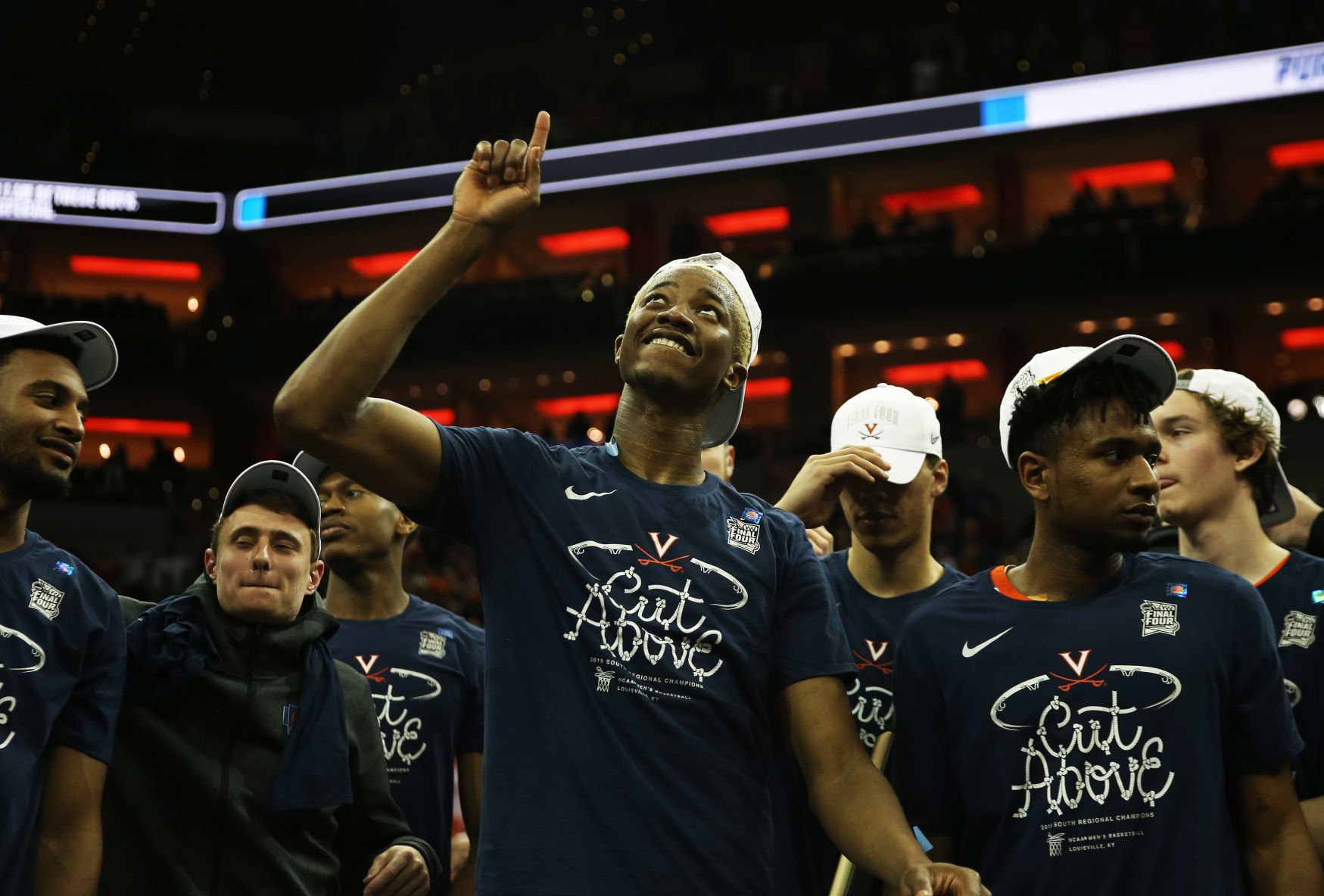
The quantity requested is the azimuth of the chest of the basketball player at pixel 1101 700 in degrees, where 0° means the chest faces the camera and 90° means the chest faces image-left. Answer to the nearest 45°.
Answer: approximately 0°

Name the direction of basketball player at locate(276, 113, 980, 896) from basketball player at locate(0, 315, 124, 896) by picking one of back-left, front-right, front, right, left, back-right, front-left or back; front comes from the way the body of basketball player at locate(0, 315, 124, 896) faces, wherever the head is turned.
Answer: front-left

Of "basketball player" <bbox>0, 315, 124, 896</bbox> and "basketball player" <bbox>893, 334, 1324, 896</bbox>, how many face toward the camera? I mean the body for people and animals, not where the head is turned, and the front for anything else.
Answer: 2

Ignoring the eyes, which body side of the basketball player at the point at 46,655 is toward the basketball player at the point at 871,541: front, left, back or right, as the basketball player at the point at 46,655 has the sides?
left

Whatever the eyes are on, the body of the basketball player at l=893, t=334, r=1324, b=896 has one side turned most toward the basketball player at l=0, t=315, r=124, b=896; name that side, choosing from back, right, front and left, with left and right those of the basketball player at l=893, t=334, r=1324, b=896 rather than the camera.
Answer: right

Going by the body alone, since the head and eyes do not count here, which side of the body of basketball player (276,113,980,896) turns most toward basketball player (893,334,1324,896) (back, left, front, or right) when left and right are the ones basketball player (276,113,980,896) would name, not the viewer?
left

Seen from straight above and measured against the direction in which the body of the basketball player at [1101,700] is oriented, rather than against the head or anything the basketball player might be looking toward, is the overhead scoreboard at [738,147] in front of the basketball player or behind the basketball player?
behind

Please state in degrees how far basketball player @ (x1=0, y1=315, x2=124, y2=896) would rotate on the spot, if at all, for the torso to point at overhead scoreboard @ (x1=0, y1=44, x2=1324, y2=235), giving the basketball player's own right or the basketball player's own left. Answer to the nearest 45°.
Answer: approximately 135° to the basketball player's own left
